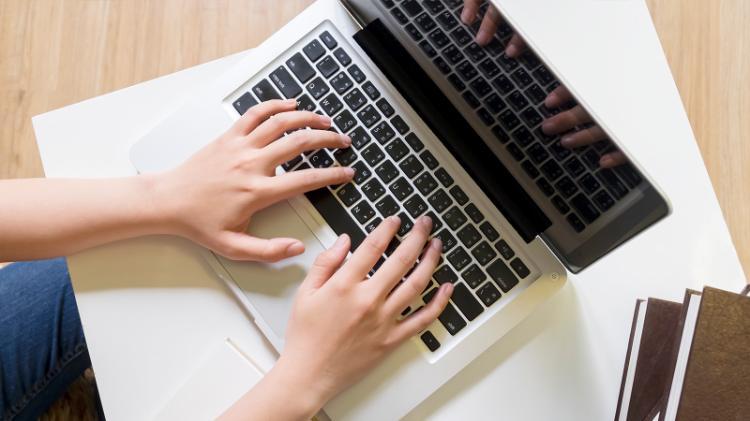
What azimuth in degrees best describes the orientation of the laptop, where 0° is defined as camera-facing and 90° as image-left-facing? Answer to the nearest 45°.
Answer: approximately 45°
